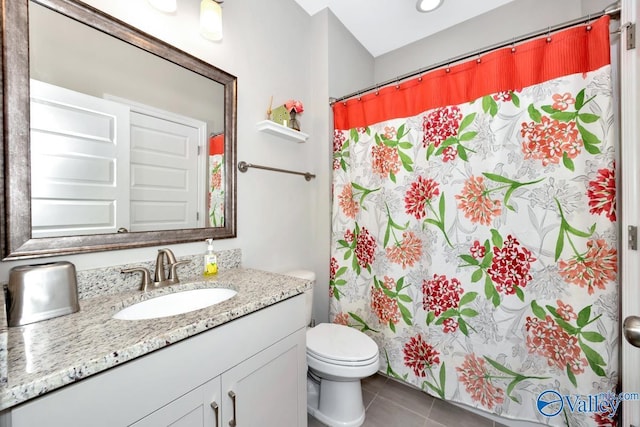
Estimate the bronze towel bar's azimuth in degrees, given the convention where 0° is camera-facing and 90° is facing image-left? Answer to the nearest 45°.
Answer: approximately 315°

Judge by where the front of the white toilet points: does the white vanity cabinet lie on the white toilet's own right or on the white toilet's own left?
on the white toilet's own right

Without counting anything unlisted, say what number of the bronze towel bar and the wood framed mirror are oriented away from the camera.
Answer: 0

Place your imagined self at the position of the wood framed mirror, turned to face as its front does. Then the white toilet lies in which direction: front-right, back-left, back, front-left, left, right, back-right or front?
front-left

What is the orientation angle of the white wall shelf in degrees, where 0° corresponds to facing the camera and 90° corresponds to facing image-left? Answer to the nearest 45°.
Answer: approximately 315°

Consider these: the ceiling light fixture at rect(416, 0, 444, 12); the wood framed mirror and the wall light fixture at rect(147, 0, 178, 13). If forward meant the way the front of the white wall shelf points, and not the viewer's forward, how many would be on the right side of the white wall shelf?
2

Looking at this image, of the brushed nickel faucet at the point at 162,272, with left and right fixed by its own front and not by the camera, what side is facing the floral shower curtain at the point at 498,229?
left

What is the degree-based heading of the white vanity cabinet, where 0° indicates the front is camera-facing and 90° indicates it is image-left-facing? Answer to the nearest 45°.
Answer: approximately 315°

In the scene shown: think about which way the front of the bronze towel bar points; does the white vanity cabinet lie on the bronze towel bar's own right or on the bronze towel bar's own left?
on the bronze towel bar's own right
